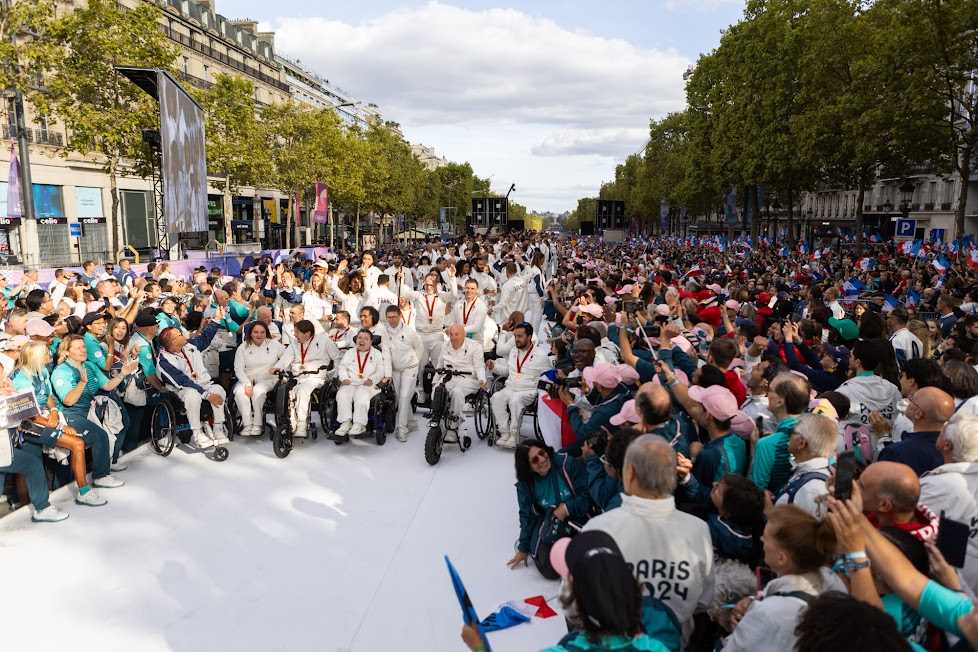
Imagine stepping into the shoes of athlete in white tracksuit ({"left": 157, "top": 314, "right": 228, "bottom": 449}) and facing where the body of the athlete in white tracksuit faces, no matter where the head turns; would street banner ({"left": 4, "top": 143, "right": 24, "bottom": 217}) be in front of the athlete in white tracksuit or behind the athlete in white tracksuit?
behind

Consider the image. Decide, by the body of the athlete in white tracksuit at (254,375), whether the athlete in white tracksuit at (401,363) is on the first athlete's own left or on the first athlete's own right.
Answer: on the first athlete's own left

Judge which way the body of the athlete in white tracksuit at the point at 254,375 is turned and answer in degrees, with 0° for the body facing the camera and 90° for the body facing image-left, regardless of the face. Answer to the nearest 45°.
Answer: approximately 0°

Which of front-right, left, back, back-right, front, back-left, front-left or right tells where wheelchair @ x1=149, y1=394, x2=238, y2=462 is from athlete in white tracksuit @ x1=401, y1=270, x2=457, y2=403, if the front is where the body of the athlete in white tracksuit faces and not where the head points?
front-right

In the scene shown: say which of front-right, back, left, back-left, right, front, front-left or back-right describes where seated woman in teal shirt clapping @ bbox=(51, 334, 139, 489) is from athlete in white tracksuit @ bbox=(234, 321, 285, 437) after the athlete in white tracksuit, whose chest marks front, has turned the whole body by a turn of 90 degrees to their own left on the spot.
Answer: back-right

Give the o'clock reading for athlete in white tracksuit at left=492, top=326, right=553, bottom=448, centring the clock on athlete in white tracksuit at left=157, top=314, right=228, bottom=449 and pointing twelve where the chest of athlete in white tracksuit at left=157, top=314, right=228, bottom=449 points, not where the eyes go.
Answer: athlete in white tracksuit at left=492, top=326, right=553, bottom=448 is roughly at 11 o'clock from athlete in white tracksuit at left=157, top=314, right=228, bottom=449.

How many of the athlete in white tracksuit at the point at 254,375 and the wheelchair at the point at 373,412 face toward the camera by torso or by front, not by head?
2

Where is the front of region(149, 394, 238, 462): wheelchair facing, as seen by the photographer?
facing the viewer and to the right of the viewer

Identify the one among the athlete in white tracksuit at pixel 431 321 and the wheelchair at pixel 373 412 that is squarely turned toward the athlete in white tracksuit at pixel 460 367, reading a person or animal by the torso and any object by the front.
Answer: the athlete in white tracksuit at pixel 431 321

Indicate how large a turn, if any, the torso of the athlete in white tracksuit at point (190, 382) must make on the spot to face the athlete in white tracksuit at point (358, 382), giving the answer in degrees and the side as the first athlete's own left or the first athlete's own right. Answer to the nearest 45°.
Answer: approximately 45° to the first athlete's own left

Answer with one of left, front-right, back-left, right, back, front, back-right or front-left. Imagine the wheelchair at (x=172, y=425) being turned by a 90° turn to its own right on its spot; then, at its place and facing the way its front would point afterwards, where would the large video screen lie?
back-right

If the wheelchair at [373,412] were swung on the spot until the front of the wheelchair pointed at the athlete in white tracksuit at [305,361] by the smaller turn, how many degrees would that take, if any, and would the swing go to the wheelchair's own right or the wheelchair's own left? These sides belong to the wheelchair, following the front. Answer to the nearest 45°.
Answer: approximately 135° to the wheelchair's own right

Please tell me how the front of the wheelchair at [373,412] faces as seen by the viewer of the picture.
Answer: facing the viewer

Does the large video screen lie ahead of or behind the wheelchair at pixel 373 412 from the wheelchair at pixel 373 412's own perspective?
behind

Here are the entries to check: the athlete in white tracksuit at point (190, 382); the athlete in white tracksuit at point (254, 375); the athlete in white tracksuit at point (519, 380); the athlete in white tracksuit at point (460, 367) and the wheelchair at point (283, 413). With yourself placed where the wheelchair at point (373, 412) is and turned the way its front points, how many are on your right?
3
